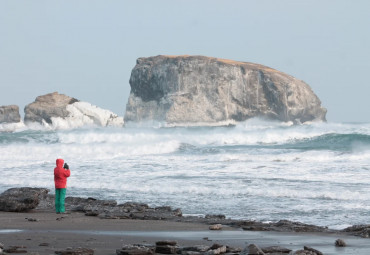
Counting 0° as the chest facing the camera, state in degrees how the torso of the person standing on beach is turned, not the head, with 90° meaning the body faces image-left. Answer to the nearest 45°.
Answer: approximately 225°

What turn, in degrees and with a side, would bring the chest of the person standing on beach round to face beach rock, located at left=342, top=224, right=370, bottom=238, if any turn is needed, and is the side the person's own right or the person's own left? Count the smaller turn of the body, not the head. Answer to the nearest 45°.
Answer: approximately 90° to the person's own right

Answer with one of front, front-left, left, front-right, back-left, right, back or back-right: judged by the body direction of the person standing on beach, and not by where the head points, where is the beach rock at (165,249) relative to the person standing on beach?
back-right

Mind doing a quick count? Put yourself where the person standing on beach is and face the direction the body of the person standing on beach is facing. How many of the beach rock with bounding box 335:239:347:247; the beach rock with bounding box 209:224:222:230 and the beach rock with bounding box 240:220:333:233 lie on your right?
3

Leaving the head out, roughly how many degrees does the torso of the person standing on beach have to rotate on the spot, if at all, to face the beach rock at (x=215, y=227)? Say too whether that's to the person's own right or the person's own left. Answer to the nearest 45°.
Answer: approximately 90° to the person's own right

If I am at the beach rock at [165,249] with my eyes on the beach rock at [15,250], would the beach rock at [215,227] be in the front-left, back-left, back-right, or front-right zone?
back-right

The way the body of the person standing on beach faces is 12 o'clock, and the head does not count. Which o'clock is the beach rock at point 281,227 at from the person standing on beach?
The beach rock is roughly at 3 o'clock from the person standing on beach.

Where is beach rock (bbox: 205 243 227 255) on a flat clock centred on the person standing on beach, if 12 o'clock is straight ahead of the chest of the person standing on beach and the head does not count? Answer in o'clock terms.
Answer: The beach rock is roughly at 4 o'clock from the person standing on beach.

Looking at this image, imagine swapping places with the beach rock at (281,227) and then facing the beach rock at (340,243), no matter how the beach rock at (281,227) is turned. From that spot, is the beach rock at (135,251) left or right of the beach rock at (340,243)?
right

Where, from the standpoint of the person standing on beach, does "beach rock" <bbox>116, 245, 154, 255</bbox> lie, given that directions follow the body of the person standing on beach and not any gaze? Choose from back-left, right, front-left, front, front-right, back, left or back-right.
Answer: back-right

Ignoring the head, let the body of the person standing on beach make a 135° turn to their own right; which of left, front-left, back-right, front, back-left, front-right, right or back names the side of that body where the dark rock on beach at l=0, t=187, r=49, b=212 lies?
right

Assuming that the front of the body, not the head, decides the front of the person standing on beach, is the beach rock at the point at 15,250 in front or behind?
behind

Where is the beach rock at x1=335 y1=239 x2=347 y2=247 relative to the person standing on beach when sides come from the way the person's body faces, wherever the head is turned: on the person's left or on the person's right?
on the person's right
